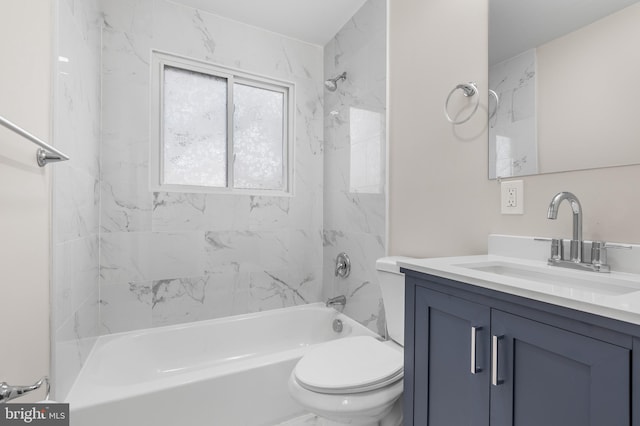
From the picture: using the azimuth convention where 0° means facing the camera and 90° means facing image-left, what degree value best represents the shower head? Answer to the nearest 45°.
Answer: approximately 45°

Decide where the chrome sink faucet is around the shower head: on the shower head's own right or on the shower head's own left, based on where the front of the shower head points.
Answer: on the shower head's own left

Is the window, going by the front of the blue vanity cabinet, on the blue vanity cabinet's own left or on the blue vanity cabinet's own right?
on the blue vanity cabinet's own right

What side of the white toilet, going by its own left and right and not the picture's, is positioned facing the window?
right

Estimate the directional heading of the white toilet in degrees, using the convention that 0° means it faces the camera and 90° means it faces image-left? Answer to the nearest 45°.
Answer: approximately 45°
